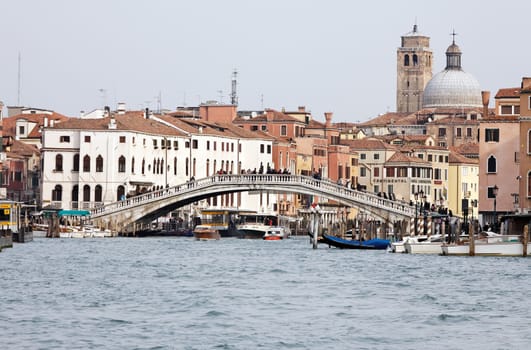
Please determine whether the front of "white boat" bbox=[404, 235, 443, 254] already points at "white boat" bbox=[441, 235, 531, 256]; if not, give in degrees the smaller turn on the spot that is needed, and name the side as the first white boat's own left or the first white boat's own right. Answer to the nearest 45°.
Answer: approximately 135° to the first white boat's own left

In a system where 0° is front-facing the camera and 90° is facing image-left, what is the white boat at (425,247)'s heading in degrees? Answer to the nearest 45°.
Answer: approximately 90°

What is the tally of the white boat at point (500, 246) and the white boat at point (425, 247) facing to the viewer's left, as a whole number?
2

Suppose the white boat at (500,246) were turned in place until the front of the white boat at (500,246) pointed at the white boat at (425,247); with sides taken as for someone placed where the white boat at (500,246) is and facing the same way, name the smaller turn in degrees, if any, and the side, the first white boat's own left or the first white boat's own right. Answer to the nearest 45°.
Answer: approximately 45° to the first white boat's own right
